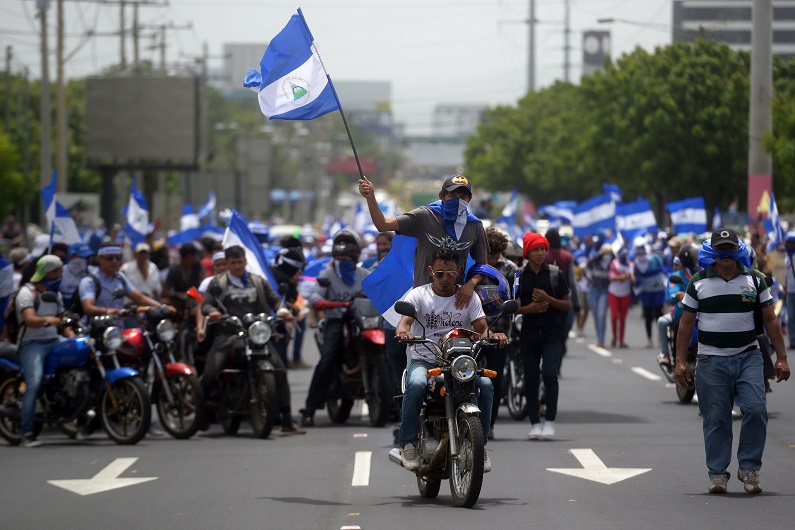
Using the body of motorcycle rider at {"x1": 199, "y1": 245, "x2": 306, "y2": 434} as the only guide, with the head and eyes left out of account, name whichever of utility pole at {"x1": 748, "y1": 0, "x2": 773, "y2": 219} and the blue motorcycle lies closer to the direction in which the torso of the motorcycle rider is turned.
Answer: the blue motorcycle

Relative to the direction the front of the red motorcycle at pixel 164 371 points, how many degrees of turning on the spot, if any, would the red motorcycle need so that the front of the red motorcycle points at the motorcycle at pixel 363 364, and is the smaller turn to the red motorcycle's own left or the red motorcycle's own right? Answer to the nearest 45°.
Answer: approximately 45° to the red motorcycle's own left

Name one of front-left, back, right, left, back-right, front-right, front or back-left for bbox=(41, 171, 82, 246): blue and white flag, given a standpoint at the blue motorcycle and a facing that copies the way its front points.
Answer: back-left

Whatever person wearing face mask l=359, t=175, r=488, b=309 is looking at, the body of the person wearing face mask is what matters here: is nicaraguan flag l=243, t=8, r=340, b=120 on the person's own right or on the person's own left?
on the person's own right

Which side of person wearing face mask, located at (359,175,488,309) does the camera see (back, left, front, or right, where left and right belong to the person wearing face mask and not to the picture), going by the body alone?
front

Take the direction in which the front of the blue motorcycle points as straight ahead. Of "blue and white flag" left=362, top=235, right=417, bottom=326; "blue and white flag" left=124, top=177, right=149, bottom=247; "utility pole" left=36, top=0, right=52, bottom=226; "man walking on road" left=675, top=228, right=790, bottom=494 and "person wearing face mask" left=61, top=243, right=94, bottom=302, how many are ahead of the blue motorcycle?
2

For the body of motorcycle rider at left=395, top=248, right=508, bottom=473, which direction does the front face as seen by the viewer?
toward the camera

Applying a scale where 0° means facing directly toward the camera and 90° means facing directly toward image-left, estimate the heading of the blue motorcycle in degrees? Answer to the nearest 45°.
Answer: approximately 315°

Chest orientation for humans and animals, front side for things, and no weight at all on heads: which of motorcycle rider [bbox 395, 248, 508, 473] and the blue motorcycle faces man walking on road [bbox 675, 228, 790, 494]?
the blue motorcycle

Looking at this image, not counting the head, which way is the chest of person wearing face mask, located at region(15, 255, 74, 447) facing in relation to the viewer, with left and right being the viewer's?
facing the viewer and to the right of the viewer
